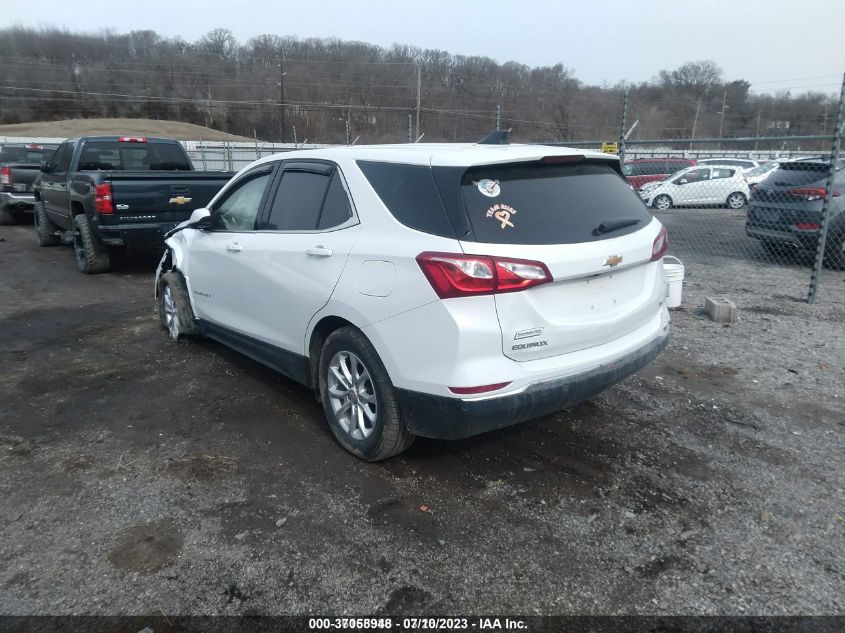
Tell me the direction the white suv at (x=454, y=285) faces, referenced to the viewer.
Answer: facing away from the viewer and to the left of the viewer

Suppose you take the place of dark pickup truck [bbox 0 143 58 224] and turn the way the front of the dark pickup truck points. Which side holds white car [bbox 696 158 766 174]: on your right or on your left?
on your right

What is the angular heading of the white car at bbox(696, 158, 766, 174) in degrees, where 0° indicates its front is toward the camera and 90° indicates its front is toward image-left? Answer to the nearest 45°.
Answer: approximately 90°

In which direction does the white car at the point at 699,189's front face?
to the viewer's left

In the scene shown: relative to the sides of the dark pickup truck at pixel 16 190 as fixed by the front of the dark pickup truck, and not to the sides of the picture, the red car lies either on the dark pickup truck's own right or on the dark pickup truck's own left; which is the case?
on the dark pickup truck's own right

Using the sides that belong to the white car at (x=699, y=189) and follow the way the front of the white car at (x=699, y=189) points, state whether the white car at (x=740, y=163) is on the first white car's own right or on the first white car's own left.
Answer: on the first white car's own right

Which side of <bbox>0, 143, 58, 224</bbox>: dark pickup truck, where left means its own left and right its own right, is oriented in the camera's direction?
back

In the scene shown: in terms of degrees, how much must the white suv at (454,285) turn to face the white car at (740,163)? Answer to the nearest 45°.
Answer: approximately 90° to its right

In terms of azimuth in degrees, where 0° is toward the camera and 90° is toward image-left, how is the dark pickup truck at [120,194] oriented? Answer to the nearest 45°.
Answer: approximately 135°

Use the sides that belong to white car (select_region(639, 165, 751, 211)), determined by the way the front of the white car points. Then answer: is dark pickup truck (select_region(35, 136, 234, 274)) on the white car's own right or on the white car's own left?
on the white car's own left

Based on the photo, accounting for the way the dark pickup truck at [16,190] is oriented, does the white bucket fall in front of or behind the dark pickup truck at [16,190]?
behind

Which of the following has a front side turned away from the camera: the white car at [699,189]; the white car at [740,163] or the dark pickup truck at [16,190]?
the dark pickup truck

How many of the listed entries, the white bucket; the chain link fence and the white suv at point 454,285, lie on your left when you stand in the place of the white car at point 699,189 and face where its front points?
3
